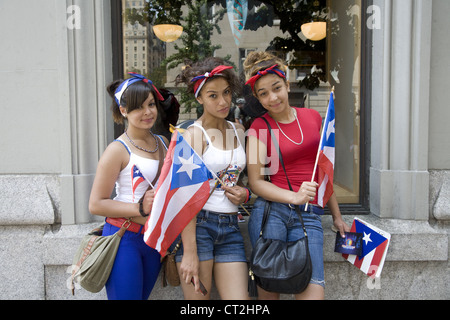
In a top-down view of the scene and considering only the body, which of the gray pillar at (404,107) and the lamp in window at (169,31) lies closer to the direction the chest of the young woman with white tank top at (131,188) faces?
the gray pillar

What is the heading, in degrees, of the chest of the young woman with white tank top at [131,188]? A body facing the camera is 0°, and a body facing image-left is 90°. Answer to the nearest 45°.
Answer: approximately 315°

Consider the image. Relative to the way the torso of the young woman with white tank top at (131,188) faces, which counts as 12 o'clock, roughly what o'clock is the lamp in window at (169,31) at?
The lamp in window is roughly at 8 o'clock from the young woman with white tank top.

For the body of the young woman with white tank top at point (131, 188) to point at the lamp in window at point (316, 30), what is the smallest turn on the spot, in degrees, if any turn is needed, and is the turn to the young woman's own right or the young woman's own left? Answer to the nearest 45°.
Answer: approximately 90° to the young woman's own left

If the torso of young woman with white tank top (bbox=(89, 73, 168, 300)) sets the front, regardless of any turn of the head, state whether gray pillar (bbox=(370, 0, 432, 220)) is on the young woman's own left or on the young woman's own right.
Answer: on the young woman's own left

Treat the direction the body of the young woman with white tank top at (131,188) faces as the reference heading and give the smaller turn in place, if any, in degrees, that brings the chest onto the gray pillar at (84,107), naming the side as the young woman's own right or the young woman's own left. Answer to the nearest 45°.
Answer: approximately 135° to the young woman's own right
